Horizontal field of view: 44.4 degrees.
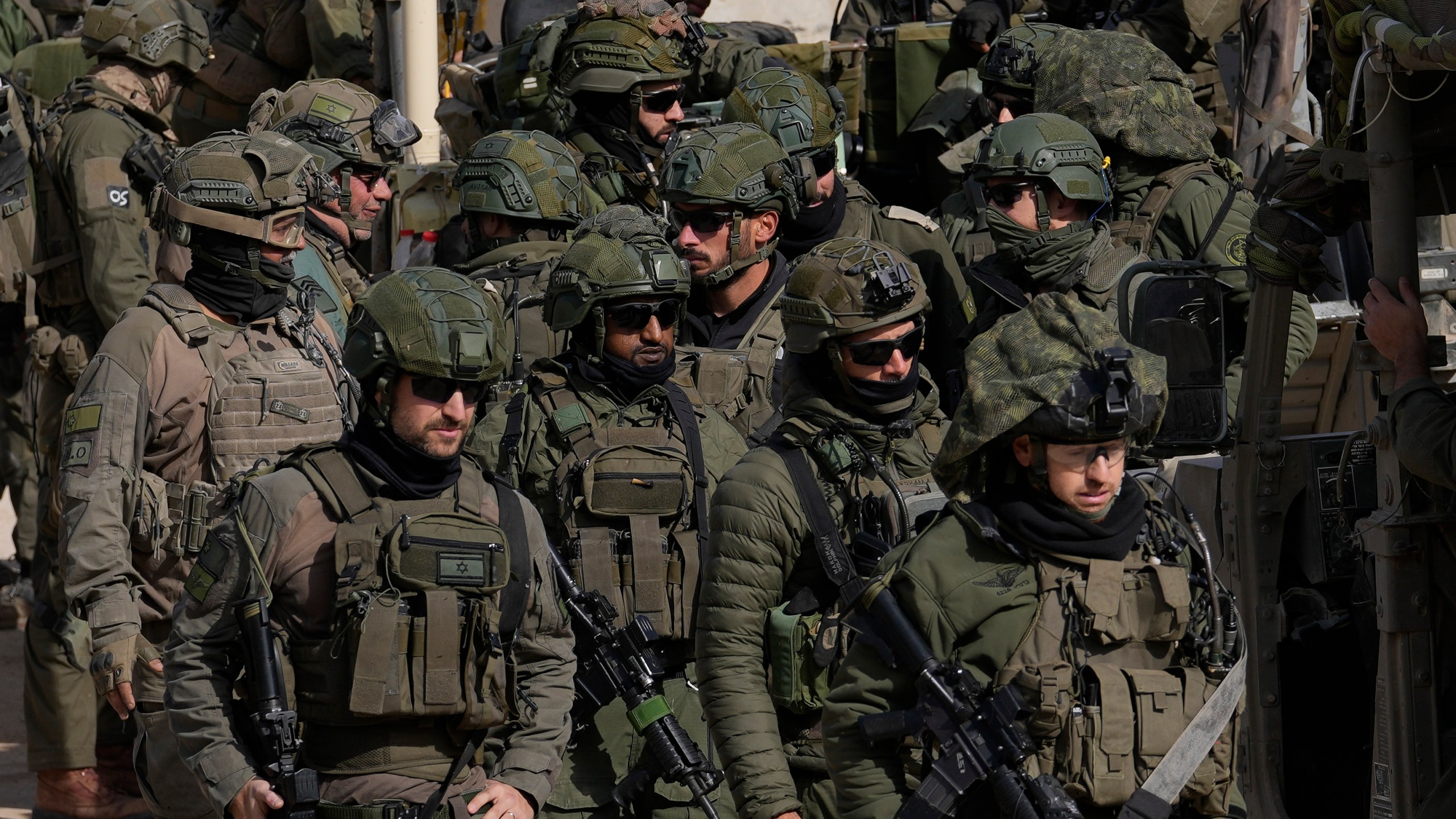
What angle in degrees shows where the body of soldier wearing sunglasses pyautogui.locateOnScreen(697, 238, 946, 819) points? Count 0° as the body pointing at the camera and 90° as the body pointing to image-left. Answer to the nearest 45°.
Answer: approximately 315°

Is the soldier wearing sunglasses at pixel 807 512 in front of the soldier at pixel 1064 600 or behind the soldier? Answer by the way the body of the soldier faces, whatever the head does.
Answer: behind

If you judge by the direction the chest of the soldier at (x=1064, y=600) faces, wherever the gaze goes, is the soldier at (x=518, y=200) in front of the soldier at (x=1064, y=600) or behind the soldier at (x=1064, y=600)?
behind

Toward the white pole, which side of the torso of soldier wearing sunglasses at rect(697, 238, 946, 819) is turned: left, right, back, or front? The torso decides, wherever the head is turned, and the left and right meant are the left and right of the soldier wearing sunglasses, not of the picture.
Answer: back

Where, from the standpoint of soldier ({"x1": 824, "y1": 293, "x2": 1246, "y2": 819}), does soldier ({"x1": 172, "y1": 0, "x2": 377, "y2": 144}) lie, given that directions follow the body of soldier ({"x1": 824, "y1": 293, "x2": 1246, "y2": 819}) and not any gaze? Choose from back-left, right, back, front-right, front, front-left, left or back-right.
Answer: back

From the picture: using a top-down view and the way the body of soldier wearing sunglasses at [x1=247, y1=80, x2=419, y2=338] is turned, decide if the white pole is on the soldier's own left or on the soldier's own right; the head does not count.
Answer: on the soldier's own left

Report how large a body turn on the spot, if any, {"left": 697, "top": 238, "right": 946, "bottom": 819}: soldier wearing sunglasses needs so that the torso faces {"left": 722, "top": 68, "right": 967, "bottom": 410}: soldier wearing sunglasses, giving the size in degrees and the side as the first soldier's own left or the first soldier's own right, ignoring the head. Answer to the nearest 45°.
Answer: approximately 135° to the first soldier's own left

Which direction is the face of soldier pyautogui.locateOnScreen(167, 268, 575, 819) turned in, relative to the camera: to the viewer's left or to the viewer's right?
to the viewer's right

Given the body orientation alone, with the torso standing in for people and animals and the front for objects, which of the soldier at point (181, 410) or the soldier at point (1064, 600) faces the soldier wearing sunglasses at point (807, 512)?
the soldier at point (181, 410)
